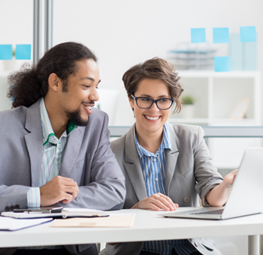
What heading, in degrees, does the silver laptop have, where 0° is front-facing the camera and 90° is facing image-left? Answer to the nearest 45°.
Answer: approximately 135°

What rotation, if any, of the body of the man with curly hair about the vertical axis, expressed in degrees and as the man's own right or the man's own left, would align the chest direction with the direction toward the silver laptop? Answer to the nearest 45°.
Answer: approximately 45° to the man's own left

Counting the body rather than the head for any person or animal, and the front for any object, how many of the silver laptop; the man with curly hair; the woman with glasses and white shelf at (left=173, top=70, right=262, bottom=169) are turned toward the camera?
3

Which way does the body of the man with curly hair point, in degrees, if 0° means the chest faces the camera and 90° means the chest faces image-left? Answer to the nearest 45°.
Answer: approximately 0°

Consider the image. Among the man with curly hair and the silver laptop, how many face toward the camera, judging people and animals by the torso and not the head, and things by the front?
1
